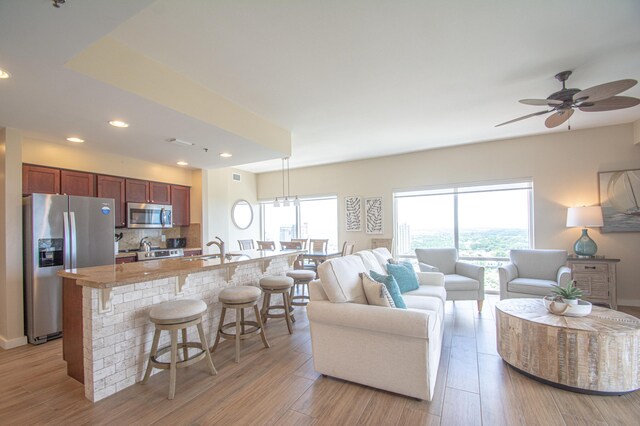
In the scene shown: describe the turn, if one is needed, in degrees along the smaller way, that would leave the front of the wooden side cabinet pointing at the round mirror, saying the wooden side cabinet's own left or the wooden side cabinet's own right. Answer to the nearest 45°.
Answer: approximately 90° to the wooden side cabinet's own right

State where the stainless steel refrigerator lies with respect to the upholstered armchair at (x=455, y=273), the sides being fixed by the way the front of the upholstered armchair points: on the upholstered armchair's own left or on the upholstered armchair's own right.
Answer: on the upholstered armchair's own right

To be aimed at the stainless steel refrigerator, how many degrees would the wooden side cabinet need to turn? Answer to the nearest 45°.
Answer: approximately 45° to its right

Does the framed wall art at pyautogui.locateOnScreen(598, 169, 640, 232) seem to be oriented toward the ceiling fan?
yes

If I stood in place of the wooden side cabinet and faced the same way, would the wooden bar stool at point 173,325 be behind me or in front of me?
in front

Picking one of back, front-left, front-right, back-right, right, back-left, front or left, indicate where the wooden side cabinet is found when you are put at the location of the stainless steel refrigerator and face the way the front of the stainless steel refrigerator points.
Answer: front-left

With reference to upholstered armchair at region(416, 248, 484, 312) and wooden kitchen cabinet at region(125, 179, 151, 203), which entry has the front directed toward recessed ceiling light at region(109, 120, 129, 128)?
the wooden kitchen cabinet

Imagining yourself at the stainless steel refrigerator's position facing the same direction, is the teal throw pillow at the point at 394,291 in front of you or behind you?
in front

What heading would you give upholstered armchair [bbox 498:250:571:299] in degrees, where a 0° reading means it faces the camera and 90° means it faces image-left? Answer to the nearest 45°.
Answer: approximately 0°

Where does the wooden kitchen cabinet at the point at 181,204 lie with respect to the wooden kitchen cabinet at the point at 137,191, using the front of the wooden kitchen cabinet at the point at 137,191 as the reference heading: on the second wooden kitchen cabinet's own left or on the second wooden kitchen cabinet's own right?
on the second wooden kitchen cabinet's own left

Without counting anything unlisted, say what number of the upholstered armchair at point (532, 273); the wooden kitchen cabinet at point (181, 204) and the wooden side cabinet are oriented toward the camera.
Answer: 3

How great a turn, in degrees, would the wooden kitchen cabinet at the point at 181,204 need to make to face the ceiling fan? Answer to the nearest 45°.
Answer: approximately 45° to its left
